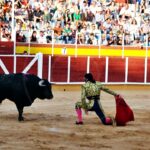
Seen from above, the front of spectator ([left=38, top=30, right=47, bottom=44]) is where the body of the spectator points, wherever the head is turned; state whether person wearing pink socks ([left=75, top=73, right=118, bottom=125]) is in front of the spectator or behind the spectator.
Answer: in front

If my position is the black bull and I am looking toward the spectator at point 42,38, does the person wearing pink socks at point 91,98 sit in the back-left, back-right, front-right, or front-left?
back-right

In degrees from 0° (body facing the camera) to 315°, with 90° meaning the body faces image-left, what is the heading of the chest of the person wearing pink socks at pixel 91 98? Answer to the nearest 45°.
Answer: approximately 135°

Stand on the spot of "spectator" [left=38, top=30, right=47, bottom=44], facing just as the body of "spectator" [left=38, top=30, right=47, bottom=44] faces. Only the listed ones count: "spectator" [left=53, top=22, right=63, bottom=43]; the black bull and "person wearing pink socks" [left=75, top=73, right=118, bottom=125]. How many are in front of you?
2

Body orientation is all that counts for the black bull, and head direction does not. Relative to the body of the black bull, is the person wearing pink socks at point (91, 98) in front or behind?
in front

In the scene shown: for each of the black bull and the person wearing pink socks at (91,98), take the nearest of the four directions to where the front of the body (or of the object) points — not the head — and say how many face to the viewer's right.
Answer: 1

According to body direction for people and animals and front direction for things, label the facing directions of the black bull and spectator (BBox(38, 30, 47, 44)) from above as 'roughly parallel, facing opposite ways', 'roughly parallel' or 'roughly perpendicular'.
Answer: roughly perpendicular

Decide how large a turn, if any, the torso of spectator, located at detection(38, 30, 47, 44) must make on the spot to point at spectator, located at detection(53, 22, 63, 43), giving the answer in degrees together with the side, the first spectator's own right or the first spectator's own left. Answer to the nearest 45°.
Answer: approximately 135° to the first spectator's own left

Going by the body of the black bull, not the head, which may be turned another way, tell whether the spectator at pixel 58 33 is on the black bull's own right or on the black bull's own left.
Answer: on the black bull's own left

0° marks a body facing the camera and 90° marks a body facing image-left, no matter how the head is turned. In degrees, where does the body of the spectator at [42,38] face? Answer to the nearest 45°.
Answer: approximately 0°

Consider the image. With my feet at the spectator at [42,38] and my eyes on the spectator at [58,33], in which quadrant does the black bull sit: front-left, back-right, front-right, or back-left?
back-right

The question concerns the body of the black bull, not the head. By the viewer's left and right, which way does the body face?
facing to the right of the viewer

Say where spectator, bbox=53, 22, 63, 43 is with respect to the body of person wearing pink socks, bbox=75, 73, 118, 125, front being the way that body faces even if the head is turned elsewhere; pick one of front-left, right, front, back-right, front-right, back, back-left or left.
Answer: front-right

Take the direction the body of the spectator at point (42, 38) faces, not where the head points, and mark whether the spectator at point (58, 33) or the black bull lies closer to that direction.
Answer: the black bull
